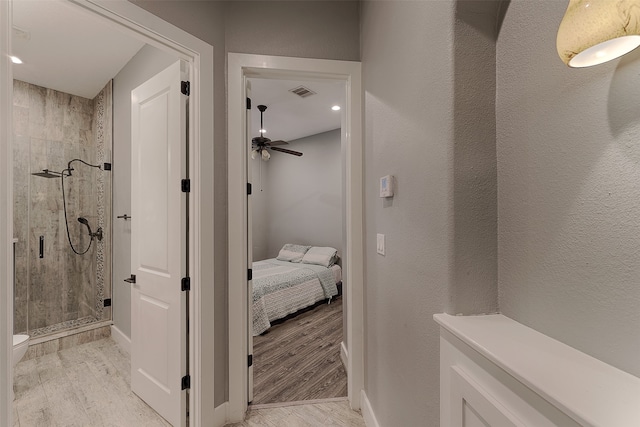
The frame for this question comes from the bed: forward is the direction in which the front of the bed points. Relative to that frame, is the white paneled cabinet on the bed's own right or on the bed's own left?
on the bed's own left

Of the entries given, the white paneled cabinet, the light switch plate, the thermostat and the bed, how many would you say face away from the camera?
0

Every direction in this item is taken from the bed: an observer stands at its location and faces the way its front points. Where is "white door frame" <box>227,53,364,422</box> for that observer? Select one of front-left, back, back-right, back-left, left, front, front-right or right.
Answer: front-left

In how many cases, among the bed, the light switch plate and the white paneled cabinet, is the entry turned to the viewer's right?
0

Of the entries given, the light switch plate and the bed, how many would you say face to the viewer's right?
0

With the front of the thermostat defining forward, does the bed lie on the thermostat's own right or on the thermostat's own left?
on the thermostat's own right

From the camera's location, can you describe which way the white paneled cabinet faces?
facing the viewer and to the left of the viewer

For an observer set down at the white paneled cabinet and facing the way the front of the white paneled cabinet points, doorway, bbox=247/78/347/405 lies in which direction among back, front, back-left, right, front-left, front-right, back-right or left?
right

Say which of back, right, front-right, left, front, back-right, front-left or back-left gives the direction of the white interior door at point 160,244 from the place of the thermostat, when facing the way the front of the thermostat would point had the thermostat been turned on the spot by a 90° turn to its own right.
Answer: front-left

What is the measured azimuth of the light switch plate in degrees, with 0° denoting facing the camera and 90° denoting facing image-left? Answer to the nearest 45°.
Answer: approximately 45°

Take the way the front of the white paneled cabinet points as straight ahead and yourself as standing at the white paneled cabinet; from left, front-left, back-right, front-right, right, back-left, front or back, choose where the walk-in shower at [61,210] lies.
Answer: front-right

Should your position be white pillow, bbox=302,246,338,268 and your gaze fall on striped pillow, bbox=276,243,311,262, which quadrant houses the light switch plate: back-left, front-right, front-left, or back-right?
back-left

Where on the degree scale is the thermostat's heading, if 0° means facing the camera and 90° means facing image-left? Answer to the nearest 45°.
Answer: approximately 45°

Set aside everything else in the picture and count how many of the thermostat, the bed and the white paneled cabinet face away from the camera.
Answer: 0
